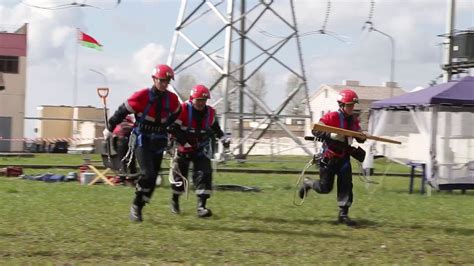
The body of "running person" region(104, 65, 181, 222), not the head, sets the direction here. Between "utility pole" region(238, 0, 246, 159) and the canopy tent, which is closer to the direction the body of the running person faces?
the canopy tent

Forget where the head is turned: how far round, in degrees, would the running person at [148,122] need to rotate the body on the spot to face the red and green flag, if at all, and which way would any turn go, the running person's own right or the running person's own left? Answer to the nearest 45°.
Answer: approximately 135° to the running person's own left

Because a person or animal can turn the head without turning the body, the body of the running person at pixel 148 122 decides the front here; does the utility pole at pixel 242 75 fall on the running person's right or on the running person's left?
on the running person's left

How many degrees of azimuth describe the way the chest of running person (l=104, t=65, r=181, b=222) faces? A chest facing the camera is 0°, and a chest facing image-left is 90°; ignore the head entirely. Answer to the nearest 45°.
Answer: approximately 315°
